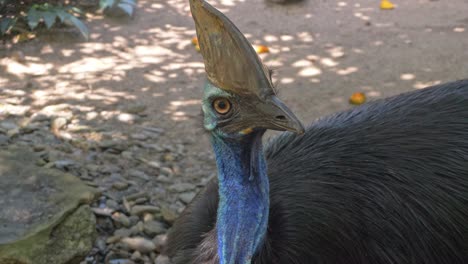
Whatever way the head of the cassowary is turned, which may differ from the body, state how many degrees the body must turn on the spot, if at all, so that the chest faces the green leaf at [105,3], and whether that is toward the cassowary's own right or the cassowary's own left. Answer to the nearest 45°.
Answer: approximately 90° to the cassowary's own right

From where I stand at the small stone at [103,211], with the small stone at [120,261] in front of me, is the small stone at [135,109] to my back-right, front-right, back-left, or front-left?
back-left

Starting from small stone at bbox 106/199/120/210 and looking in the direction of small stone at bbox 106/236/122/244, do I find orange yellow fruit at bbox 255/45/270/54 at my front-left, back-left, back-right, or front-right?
back-left

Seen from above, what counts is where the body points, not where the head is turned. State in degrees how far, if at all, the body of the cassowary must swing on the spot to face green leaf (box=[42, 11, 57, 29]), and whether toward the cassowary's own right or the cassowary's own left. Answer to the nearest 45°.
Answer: approximately 90° to the cassowary's own right

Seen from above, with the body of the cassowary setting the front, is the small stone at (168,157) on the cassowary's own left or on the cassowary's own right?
on the cassowary's own right

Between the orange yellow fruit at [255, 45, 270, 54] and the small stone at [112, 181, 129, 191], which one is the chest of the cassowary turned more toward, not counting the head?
the small stone

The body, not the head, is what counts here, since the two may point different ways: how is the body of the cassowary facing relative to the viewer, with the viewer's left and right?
facing the viewer and to the left of the viewer

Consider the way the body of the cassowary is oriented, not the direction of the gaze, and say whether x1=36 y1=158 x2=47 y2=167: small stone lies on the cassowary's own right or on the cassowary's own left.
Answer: on the cassowary's own right

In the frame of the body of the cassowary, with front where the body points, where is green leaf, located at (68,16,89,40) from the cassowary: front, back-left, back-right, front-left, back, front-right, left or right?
right

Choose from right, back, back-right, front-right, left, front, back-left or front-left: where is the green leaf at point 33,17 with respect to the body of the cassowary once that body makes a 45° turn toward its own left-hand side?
back-right
